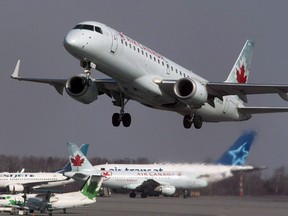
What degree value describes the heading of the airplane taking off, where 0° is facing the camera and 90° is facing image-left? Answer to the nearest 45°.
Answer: approximately 45°
